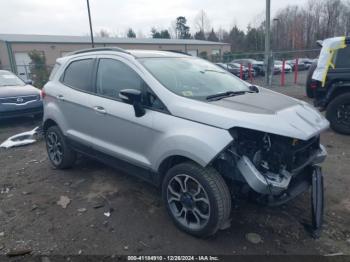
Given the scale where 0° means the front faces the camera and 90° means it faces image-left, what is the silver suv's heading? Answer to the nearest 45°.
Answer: approximately 315°

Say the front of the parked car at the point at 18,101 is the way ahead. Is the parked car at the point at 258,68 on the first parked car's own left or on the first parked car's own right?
on the first parked car's own left

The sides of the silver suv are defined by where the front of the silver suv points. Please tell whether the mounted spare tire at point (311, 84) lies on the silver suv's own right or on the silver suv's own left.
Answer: on the silver suv's own left

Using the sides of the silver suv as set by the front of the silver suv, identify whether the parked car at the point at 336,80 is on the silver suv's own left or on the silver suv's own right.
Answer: on the silver suv's own left

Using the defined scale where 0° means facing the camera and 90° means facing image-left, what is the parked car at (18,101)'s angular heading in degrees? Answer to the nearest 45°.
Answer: approximately 315°

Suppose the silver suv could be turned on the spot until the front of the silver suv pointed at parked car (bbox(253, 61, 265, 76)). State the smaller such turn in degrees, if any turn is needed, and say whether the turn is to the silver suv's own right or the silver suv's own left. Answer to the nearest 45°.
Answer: approximately 135° to the silver suv's own left

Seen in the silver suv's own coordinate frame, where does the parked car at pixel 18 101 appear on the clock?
The parked car is roughly at 6 o'clock from the silver suv.
